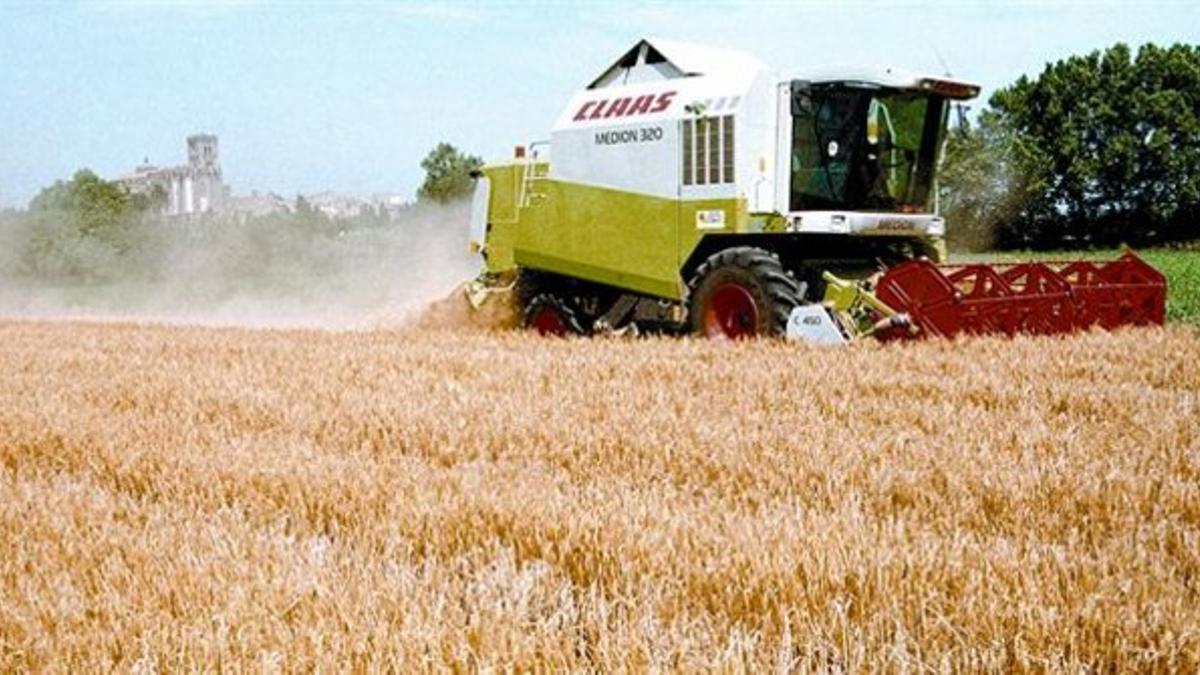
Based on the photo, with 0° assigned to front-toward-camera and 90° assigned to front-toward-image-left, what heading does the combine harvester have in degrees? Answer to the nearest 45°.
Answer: approximately 315°

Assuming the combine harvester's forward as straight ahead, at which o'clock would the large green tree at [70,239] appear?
The large green tree is roughly at 6 o'clock from the combine harvester.
